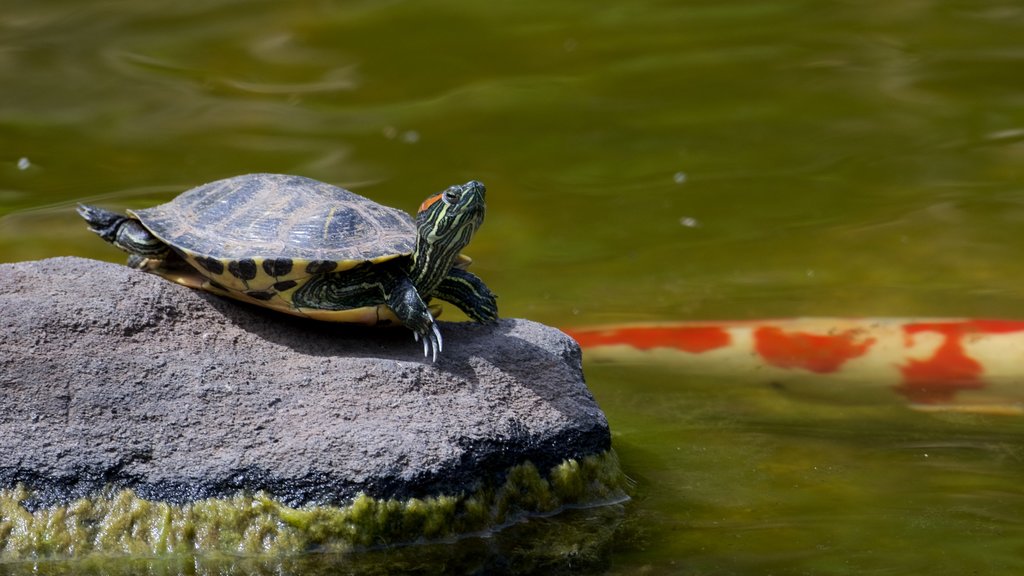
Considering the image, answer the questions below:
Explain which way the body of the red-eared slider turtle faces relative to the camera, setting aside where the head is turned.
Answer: to the viewer's right
